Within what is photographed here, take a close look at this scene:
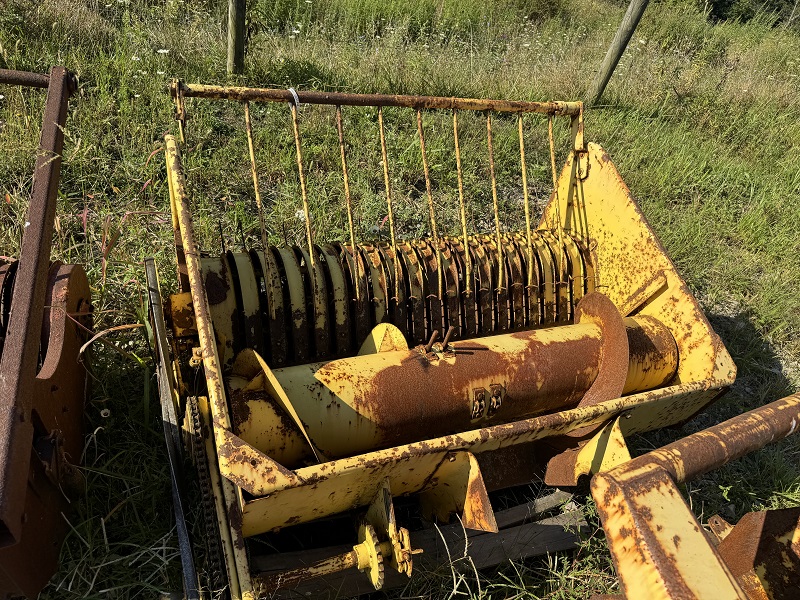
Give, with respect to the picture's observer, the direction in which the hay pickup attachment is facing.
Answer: facing away from the viewer and to the left of the viewer

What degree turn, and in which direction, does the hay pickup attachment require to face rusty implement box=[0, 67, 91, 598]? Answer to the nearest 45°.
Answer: approximately 90° to its left
